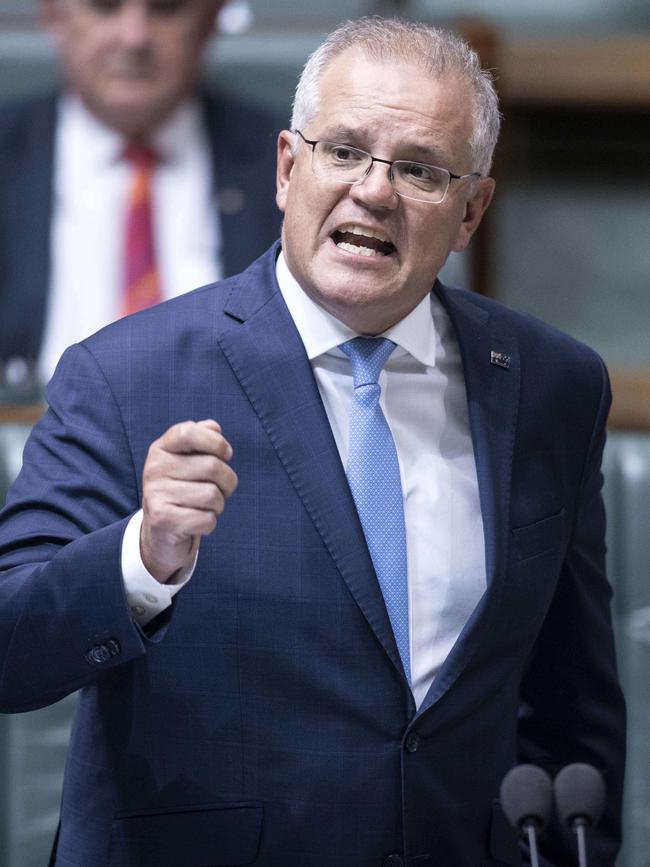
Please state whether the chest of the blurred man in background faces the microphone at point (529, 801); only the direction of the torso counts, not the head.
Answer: yes

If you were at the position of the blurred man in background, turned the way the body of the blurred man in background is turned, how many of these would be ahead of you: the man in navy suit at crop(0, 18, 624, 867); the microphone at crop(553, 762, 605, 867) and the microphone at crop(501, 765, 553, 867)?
3

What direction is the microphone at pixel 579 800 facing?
away from the camera

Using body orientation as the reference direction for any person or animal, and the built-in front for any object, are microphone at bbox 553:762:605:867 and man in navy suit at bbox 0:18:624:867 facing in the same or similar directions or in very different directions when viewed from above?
very different directions

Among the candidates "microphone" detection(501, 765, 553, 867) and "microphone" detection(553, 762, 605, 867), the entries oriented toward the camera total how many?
0

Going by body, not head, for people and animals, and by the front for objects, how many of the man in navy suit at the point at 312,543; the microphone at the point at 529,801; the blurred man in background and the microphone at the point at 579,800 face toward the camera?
2

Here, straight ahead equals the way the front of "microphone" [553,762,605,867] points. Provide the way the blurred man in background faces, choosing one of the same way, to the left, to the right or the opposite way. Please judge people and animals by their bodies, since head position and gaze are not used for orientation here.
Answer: the opposite way

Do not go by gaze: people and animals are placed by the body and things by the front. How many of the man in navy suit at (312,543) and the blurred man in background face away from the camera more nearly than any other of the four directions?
0

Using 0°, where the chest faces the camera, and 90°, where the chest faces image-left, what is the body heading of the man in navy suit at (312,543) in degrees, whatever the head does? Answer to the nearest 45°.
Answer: approximately 0°

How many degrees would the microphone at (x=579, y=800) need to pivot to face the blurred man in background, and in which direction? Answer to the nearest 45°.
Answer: approximately 45° to its left

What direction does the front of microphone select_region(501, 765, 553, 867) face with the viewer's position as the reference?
facing away from the viewer
